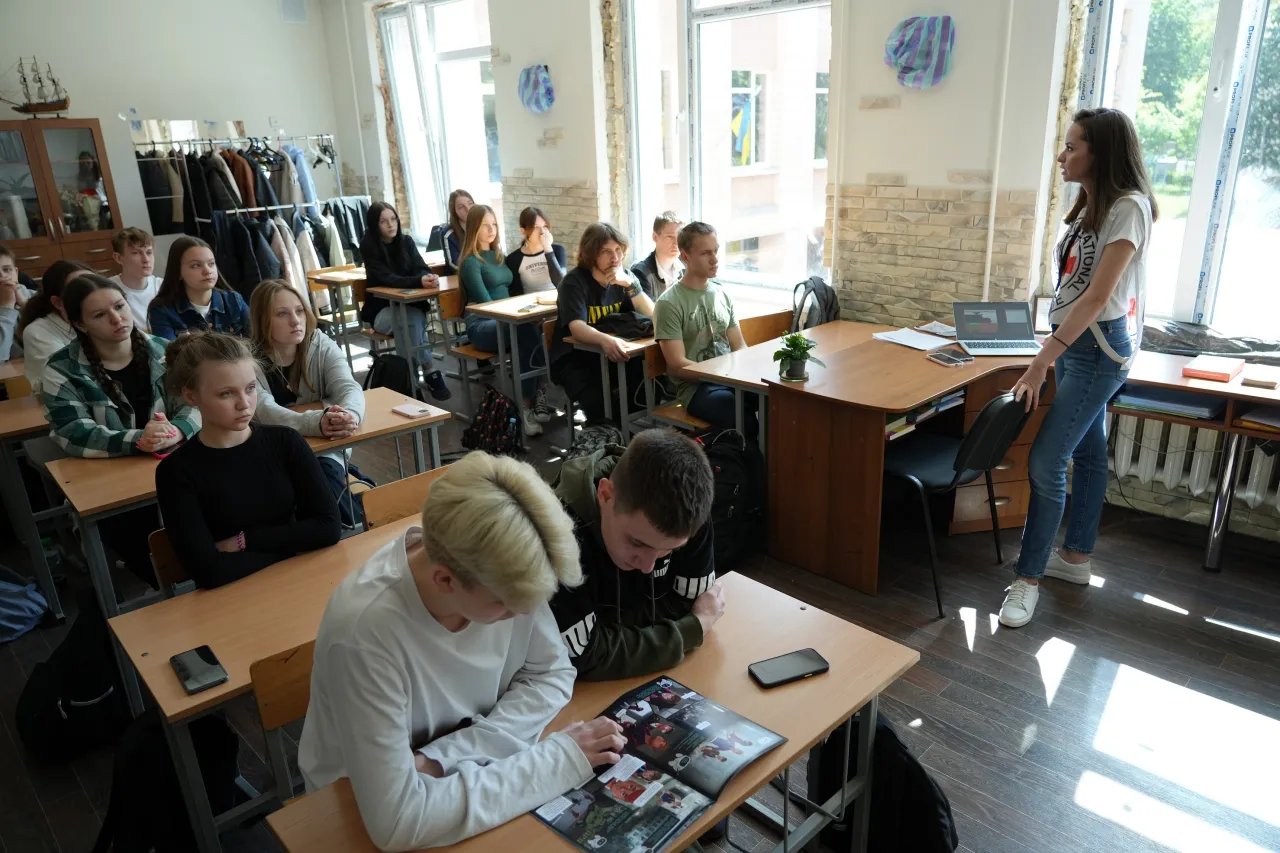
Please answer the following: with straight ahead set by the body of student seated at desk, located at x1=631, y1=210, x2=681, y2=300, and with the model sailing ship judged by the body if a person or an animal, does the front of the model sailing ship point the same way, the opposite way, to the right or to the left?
to the right

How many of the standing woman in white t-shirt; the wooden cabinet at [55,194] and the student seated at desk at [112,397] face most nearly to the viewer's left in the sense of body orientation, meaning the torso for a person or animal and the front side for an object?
1

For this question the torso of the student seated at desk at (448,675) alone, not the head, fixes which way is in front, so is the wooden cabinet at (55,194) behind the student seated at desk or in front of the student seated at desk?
behind

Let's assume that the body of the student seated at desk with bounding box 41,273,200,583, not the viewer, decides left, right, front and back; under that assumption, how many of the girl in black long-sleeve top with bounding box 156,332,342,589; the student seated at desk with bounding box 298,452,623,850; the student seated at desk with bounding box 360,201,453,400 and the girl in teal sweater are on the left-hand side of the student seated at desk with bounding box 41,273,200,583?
2

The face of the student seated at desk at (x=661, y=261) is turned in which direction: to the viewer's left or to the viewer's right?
to the viewer's right

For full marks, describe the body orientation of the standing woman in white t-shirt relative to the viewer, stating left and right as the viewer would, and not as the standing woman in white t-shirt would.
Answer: facing to the left of the viewer

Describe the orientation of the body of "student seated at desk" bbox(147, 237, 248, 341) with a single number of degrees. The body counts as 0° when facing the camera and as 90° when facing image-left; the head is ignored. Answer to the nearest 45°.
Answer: approximately 315°

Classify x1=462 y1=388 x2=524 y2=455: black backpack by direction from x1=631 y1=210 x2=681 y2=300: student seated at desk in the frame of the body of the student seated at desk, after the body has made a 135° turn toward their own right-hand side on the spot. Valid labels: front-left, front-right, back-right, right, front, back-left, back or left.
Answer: front-left

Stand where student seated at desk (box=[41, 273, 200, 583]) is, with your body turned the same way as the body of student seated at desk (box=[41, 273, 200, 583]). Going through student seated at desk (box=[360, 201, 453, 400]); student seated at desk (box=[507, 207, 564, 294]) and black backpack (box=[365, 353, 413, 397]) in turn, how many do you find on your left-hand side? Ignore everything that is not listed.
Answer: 3

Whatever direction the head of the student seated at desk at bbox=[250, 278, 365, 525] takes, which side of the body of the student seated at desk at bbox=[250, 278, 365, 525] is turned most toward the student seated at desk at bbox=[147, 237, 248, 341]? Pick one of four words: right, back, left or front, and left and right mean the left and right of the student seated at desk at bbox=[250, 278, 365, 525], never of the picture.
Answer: back

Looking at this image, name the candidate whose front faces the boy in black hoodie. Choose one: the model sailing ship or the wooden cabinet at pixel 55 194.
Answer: the wooden cabinet

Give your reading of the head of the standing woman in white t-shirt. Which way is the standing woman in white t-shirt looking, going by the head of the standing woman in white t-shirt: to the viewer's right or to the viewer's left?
to the viewer's left

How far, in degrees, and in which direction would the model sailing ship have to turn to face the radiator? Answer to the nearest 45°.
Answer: approximately 135° to its left
